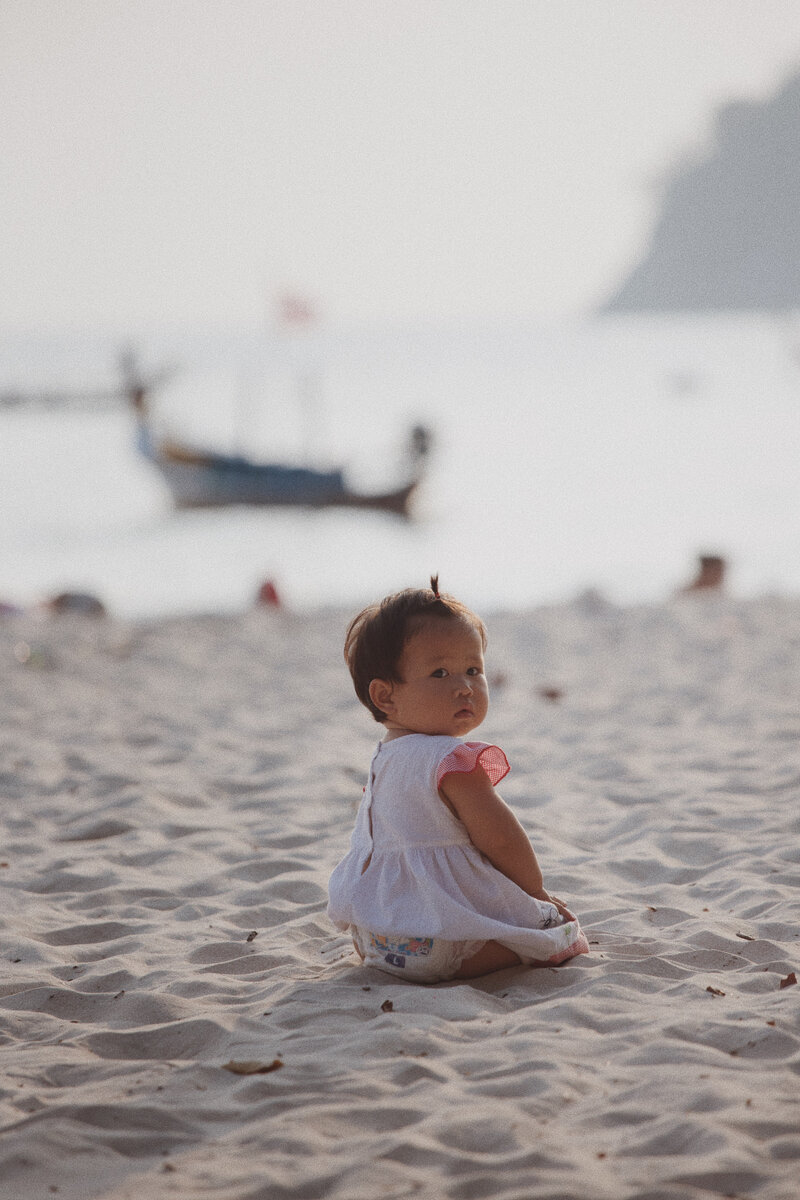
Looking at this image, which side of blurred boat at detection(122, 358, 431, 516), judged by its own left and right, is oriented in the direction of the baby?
left

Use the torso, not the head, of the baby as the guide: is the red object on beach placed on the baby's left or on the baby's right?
on the baby's left

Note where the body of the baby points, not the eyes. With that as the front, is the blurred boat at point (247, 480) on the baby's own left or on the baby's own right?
on the baby's own left

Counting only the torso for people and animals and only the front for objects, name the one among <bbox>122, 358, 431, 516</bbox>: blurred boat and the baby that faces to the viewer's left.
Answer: the blurred boat

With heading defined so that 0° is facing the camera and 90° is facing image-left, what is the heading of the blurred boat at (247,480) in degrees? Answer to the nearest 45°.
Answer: approximately 90°

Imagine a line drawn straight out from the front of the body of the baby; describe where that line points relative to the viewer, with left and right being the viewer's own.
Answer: facing away from the viewer and to the right of the viewer

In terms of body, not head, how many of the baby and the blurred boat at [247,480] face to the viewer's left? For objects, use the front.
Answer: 1
